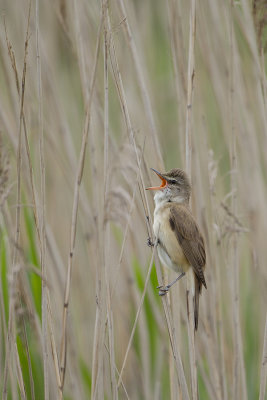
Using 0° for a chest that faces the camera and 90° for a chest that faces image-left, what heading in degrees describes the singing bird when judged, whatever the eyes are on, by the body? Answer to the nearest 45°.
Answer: approximately 90°
